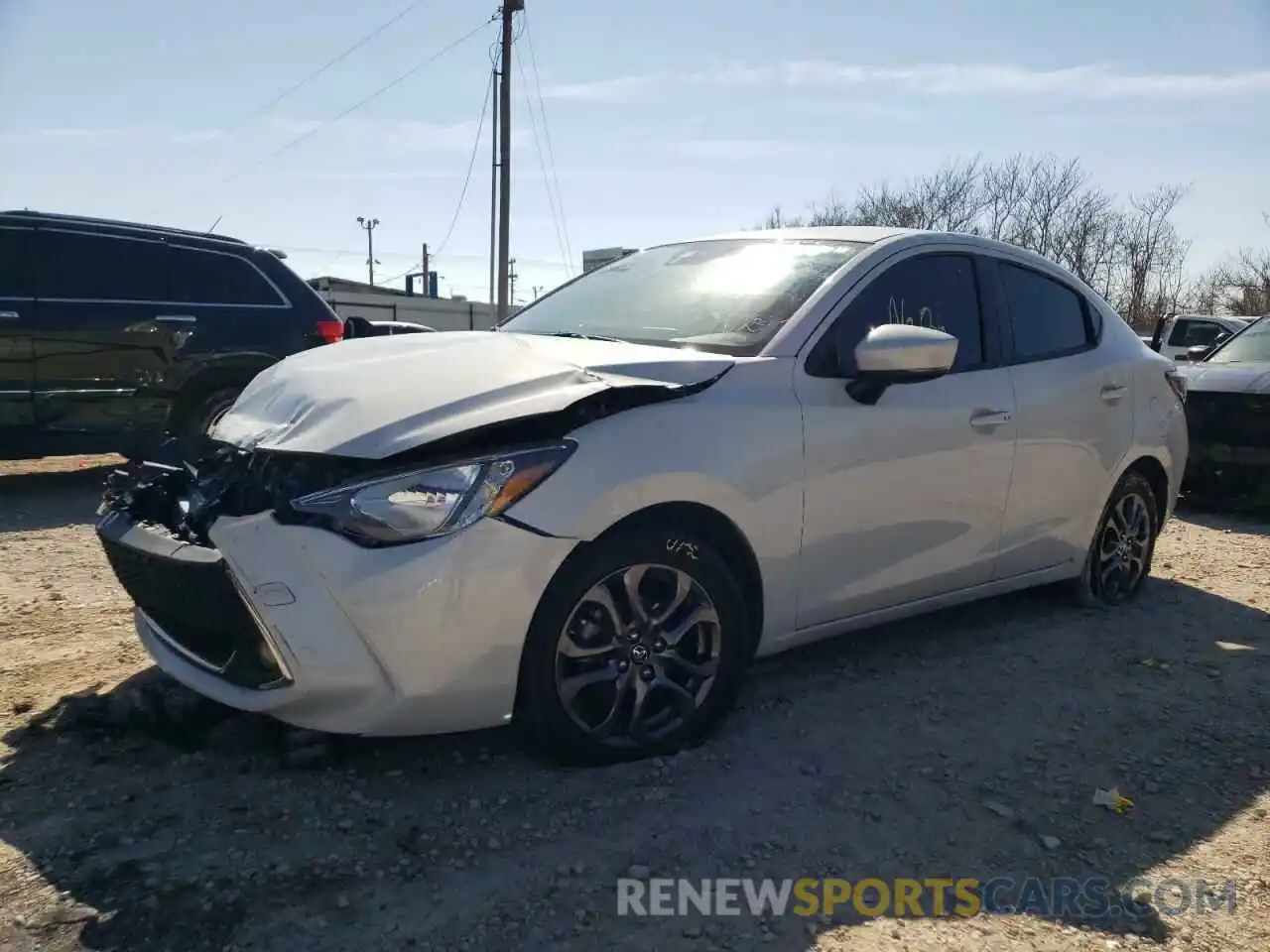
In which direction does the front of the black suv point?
to the viewer's left

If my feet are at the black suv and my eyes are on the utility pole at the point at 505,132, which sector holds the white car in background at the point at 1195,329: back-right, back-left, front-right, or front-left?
front-right

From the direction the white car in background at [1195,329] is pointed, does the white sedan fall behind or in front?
in front

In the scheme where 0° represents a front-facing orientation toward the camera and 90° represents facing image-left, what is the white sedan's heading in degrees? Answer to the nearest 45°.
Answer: approximately 45°

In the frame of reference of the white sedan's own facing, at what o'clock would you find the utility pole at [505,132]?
The utility pole is roughly at 4 o'clock from the white sedan.

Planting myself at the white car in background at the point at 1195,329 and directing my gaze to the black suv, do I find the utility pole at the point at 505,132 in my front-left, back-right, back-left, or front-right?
front-right

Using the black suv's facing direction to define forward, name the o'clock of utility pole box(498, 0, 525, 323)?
The utility pole is roughly at 4 o'clock from the black suv.

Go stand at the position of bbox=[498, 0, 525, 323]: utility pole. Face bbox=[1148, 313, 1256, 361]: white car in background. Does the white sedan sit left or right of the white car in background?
right

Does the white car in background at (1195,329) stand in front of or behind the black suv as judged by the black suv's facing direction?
behind

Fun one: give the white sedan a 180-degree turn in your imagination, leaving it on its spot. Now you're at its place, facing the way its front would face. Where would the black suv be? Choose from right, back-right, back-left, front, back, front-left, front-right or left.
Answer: left
